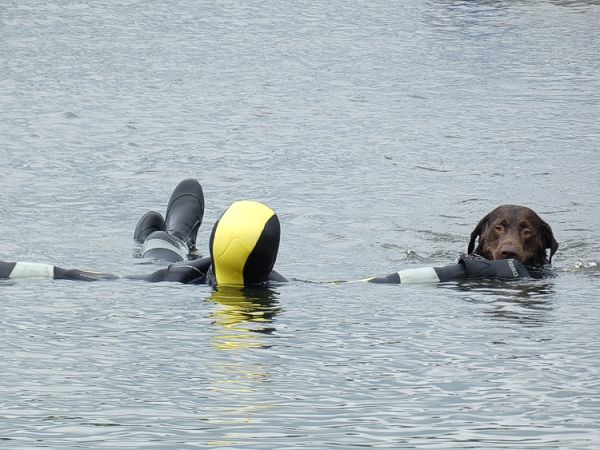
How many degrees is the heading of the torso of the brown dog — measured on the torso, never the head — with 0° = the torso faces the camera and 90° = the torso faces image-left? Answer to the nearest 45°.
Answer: approximately 0°

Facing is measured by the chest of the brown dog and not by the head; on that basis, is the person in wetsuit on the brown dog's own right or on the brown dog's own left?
on the brown dog's own right

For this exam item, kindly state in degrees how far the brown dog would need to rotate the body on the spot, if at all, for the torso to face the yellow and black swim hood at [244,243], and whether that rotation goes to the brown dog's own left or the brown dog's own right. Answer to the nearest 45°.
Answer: approximately 45° to the brown dog's own right
